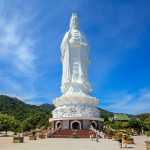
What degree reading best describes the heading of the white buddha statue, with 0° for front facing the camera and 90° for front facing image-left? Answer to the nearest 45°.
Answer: approximately 0°
